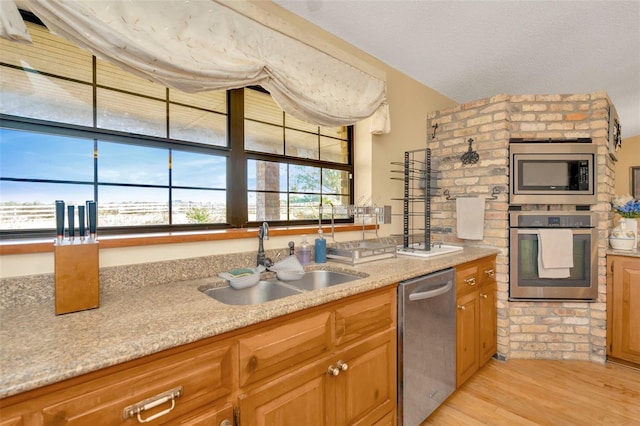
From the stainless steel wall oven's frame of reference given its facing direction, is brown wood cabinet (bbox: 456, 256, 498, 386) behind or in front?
in front

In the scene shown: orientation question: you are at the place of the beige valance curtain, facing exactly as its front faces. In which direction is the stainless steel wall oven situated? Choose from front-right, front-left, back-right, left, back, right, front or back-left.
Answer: front-left

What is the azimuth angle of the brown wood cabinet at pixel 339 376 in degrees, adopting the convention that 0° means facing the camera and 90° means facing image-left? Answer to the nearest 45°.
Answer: approximately 315°

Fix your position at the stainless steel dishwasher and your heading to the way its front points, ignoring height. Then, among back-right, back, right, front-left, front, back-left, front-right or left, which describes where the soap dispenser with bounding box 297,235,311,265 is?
back-right

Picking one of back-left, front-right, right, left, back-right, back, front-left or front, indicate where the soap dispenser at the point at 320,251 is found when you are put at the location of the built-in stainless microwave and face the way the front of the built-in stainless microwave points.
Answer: front-right

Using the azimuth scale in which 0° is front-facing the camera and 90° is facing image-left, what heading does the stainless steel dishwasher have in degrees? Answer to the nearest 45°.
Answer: approximately 315°

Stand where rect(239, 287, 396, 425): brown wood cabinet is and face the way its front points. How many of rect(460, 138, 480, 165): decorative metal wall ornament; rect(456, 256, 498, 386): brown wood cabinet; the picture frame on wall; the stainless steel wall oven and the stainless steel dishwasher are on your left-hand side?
5

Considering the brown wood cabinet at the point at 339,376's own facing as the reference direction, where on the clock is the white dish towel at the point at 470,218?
The white dish towel is roughly at 9 o'clock from the brown wood cabinet.

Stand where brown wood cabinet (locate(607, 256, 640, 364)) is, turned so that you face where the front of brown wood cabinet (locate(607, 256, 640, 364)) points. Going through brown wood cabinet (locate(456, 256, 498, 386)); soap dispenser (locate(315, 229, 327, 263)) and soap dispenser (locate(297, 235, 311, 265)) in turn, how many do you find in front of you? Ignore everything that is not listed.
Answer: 3

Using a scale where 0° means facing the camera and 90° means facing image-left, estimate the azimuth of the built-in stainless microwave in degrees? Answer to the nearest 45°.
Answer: approximately 0°

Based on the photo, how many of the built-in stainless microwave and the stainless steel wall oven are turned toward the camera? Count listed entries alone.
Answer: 2
